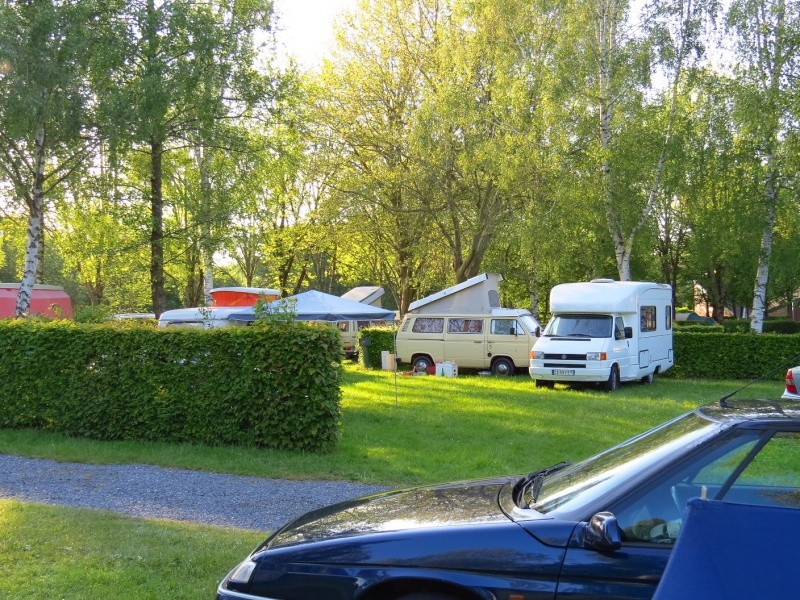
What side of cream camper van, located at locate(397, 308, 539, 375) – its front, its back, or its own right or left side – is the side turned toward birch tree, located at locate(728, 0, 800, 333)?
front

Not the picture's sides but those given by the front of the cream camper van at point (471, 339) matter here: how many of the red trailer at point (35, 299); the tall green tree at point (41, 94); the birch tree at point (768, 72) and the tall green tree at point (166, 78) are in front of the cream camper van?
1

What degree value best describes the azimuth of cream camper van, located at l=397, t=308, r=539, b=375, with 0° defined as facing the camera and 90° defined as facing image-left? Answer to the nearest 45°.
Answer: approximately 270°

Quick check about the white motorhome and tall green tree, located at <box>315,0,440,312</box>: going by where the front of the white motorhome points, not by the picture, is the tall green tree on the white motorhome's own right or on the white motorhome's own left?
on the white motorhome's own right

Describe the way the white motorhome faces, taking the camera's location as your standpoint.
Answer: facing the viewer and to the left of the viewer

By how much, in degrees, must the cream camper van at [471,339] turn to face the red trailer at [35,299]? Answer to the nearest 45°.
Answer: approximately 180°

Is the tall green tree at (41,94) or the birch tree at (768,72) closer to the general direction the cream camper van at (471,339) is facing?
the birch tree

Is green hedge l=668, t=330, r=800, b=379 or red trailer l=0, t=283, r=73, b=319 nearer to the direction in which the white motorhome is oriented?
the red trailer

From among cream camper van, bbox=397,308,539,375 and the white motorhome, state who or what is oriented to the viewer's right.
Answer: the cream camper van
